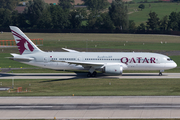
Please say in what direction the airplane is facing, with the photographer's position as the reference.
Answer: facing to the right of the viewer
